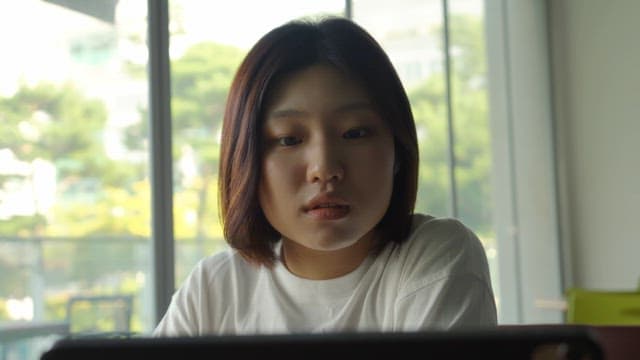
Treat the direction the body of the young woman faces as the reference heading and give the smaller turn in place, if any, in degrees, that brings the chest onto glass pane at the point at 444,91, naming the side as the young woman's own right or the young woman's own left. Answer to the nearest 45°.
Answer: approximately 180°

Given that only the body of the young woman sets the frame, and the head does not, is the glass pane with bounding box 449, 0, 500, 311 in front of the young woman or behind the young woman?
behind

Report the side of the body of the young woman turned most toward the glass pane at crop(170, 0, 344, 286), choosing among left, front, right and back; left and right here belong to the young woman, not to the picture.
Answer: back

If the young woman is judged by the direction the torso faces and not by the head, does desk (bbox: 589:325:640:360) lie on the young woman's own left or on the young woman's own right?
on the young woman's own left

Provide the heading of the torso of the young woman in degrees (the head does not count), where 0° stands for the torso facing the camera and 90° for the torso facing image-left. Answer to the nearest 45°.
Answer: approximately 0°
